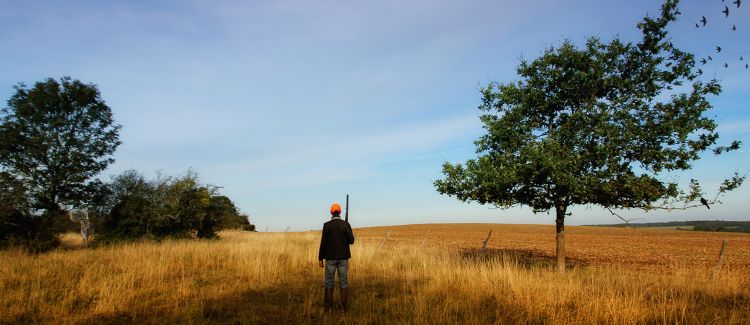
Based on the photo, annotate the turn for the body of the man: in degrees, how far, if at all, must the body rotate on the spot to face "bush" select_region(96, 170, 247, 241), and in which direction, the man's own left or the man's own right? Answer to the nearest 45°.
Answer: approximately 45° to the man's own left

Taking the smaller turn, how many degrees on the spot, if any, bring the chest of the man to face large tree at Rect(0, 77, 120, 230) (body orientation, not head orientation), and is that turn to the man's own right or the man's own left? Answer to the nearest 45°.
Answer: approximately 45° to the man's own left

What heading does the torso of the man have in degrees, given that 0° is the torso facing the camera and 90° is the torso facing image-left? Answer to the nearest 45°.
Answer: approximately 180°
